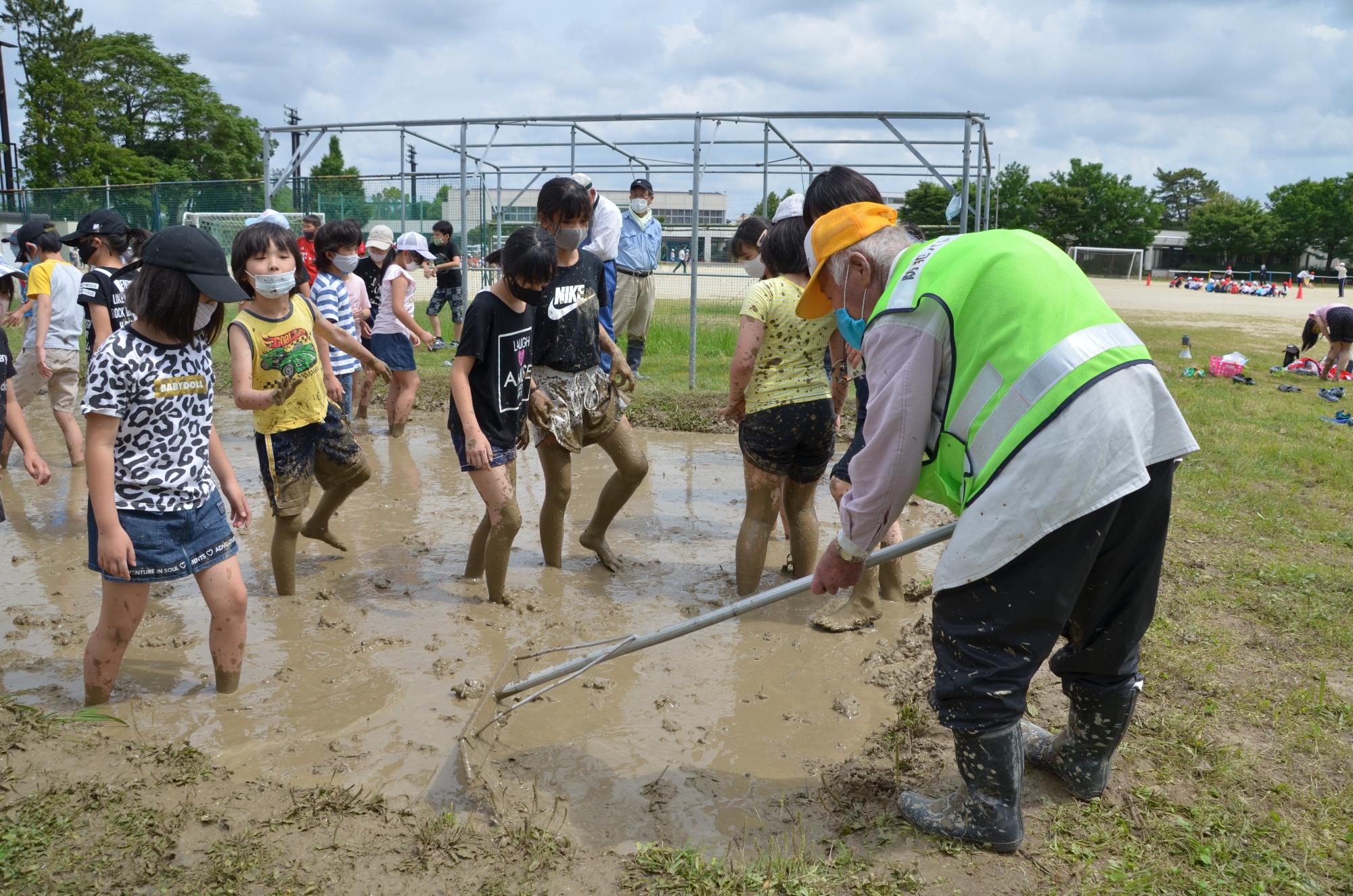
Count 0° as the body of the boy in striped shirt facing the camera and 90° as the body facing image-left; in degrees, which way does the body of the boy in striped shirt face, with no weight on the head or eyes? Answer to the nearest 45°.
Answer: approximately 315°

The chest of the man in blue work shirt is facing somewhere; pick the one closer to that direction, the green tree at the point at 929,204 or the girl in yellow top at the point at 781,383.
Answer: the girl in yellow top

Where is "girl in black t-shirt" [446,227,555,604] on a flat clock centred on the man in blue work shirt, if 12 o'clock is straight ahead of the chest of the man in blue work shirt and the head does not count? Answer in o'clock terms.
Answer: The girl in black t-shirt is roughly at 12 o'clock from the man in blue work shirt.

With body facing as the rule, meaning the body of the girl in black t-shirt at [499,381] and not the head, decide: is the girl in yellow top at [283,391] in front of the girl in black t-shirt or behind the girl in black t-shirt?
behind

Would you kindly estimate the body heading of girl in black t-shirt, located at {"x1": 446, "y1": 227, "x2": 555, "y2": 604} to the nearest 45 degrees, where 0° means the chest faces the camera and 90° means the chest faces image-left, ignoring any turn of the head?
approximately 315°

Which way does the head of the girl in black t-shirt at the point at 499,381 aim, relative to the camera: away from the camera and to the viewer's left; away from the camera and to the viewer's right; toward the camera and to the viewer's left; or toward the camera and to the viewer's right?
toward the camera and to the viewer's right
